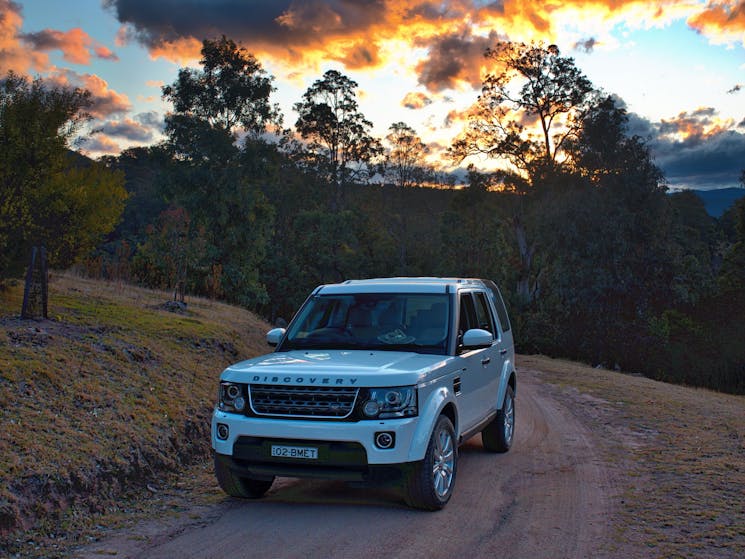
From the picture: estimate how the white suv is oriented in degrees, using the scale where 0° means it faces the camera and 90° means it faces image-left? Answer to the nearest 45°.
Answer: approximately 45°

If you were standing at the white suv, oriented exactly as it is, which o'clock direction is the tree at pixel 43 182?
The tree is roughly at 3 o'clock from the white suv.

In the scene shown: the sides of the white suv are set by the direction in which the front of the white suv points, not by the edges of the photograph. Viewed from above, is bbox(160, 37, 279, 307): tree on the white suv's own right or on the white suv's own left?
on the white suv's own right

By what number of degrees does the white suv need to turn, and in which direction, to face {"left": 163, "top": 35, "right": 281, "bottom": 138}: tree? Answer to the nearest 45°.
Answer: approximately 135° to its right
